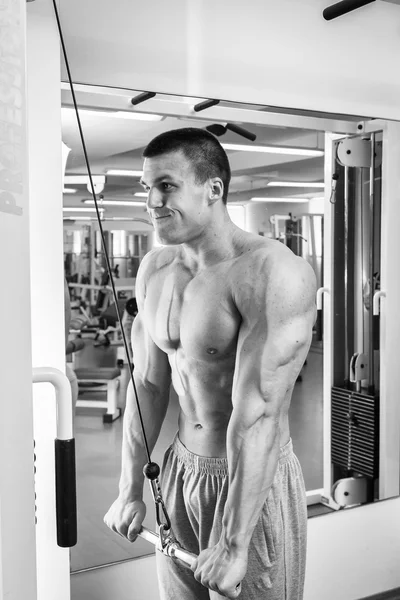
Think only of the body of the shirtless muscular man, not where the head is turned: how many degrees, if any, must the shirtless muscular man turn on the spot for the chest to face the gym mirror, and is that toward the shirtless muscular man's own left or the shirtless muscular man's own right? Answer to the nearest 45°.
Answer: approximately 135° to the shirtless muscular man's own right

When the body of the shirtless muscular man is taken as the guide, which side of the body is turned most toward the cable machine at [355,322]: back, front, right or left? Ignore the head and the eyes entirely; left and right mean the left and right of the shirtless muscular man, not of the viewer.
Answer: back

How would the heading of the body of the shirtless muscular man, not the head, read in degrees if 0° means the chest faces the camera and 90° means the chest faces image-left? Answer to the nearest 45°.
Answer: approximately 45°
